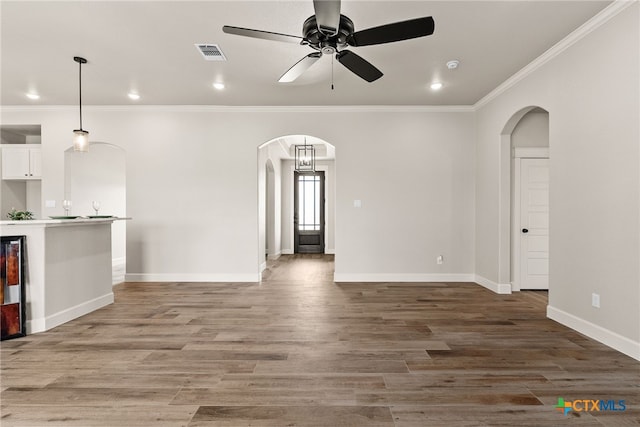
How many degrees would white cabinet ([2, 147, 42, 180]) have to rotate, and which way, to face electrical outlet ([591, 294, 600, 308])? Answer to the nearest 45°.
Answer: approximately 45° to its left

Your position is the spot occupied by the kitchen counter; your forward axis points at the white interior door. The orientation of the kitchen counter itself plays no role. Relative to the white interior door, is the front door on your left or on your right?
left

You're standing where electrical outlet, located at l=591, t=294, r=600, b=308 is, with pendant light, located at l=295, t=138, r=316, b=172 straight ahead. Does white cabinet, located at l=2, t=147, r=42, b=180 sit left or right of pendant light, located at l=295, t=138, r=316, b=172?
left

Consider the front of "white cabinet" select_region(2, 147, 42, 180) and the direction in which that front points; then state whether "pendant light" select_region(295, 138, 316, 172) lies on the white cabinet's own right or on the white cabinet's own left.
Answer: on the white cabinet's own left

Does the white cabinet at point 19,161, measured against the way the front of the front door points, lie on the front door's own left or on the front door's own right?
on the front door's own right

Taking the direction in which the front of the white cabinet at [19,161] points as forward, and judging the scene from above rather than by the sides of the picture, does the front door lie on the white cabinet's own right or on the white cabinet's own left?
on the white cabinet's own left

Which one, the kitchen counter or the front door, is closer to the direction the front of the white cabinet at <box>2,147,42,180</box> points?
the kitchen counter

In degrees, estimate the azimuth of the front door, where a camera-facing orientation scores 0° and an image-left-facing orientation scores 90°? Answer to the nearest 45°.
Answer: approximately 0°
